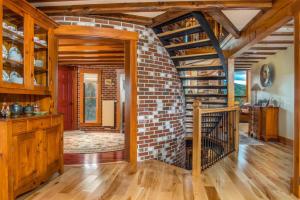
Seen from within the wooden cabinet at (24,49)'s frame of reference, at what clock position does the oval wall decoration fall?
The oval wall decoration is roughly at 10 o'clock from the wooden cabinet.

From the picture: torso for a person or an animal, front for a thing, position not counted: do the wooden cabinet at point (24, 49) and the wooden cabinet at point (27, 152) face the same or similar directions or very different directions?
same or similar directions

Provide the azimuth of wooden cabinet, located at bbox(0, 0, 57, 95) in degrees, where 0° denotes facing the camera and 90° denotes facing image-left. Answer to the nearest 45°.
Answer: approximately 315°

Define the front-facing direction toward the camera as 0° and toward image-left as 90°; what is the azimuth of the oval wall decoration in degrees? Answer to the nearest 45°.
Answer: approximately 45°

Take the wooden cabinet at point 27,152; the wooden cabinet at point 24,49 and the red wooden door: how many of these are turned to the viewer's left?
0

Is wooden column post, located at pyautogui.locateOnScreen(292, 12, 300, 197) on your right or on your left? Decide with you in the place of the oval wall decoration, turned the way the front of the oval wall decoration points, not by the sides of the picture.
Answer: on your left

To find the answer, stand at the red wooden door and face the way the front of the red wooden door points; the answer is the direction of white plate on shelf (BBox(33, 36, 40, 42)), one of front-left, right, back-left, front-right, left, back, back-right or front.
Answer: front-right

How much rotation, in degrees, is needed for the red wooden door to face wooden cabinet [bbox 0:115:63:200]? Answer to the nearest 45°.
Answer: approximately 45° to its right

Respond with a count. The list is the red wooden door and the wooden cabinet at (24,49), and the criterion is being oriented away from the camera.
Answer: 0

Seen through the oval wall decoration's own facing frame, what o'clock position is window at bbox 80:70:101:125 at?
The window is roughly at 1 o'clock from the oval wall decoration.

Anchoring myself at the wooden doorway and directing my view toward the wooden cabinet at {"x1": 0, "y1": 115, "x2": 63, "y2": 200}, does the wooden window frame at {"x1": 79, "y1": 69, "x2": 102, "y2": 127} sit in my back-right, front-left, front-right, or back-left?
back-right

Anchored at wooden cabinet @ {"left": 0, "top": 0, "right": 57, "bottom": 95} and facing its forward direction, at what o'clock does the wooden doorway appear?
The wooden doorway is roughly at 10 o'clock from the wooden cabinet.

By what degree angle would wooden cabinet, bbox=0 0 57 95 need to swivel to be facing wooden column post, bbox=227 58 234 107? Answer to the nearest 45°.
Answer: approximately 45° to its left
